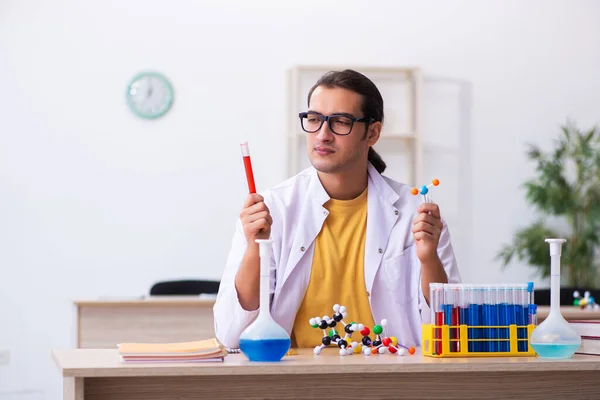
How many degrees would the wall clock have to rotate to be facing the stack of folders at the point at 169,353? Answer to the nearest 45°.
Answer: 0° — it already faces it

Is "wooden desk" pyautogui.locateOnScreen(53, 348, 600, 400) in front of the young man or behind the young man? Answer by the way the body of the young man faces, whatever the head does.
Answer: in front

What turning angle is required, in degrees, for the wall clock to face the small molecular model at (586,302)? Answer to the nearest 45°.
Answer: approximately 45° to its left

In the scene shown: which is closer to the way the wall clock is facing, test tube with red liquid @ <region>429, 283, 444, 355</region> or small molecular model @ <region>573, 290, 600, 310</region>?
the test tube with red liquid

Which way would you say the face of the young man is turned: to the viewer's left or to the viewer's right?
to the viewer's left

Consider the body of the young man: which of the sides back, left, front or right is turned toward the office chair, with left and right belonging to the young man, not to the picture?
back

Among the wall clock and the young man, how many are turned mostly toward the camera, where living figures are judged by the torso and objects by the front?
2

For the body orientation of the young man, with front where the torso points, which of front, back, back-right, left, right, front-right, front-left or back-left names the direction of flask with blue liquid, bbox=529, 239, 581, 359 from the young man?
front-left

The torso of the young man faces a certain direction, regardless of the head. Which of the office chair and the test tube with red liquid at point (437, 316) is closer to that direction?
the test tube with red liquid

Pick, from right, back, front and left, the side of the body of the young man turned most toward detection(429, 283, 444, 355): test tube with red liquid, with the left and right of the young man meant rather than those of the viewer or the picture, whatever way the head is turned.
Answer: front

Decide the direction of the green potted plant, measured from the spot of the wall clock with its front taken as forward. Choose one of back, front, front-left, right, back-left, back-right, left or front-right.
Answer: left

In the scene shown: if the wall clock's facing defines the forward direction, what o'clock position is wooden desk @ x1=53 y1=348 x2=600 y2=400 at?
The wooden desk is roughly at 12 o'clock from the wall clock.

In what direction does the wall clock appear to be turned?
toward the camera

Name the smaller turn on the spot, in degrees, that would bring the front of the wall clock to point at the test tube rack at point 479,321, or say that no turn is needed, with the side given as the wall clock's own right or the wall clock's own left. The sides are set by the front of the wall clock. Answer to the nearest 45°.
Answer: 0° — it already faces it
